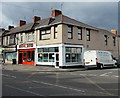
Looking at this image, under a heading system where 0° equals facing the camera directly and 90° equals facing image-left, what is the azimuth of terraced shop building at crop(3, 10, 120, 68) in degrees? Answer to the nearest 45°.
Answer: approximately 45°

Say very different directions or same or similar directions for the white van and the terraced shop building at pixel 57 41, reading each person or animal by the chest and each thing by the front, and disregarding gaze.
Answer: very different directions
